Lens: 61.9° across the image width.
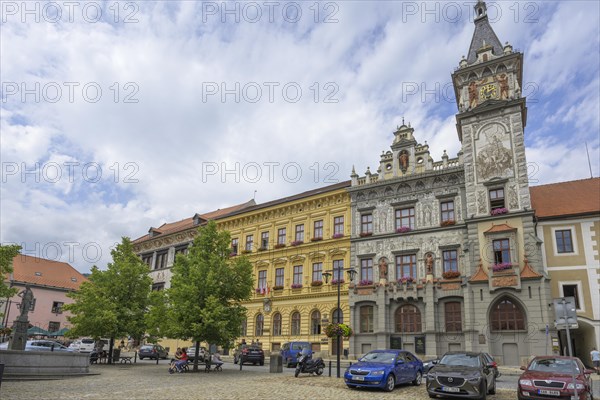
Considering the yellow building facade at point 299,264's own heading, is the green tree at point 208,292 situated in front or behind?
in front

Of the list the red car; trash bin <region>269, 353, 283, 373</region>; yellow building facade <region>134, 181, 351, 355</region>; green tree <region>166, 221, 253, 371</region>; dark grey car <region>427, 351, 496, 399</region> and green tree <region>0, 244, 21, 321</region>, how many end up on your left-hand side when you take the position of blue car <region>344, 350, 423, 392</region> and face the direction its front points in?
2

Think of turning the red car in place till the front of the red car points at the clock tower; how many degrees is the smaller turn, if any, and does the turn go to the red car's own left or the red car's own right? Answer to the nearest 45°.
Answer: approximately 180°

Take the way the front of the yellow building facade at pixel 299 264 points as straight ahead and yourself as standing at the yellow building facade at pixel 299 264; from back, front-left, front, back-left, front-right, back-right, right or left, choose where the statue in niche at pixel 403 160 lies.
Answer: left

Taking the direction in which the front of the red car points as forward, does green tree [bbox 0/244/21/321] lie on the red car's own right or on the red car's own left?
on the red car's own right

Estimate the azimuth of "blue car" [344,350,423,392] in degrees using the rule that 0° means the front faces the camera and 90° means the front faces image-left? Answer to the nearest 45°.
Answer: approximately 45°

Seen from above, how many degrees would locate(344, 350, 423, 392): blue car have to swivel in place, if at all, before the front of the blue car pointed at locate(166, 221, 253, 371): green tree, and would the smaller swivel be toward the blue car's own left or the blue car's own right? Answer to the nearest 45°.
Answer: approximately 90° to the blue car's own right

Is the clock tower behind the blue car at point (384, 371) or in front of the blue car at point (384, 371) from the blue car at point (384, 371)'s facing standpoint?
behind

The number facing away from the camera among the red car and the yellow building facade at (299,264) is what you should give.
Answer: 0

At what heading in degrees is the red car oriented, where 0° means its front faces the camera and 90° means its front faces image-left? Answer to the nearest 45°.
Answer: approximately 0°

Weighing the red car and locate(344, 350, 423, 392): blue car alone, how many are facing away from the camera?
0

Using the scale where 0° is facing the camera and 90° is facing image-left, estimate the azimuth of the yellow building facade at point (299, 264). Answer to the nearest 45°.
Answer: approximately 45°
